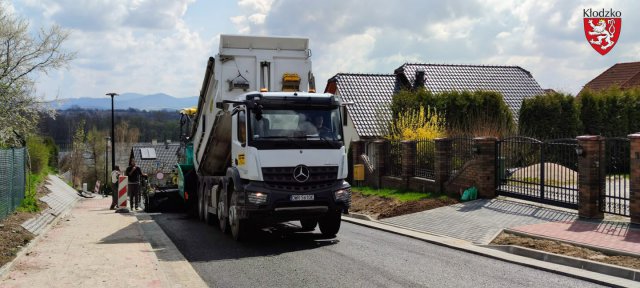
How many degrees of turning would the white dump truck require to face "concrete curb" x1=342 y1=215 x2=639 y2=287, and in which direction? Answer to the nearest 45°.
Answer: approximately 45° to its left

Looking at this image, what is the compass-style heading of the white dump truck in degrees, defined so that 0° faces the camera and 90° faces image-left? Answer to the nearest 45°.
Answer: approximately 0°

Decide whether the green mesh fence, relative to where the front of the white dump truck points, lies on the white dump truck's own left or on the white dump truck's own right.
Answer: on the white dump truck's own right

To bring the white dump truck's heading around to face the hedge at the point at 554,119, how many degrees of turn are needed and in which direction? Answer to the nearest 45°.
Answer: approximately 135° to its left

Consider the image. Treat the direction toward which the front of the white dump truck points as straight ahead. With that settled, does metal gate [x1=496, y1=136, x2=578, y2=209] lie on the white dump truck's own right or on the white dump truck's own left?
on the white dump truck's own left

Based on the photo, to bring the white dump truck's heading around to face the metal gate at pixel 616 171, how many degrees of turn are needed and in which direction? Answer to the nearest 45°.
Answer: approximately 90° to its left
